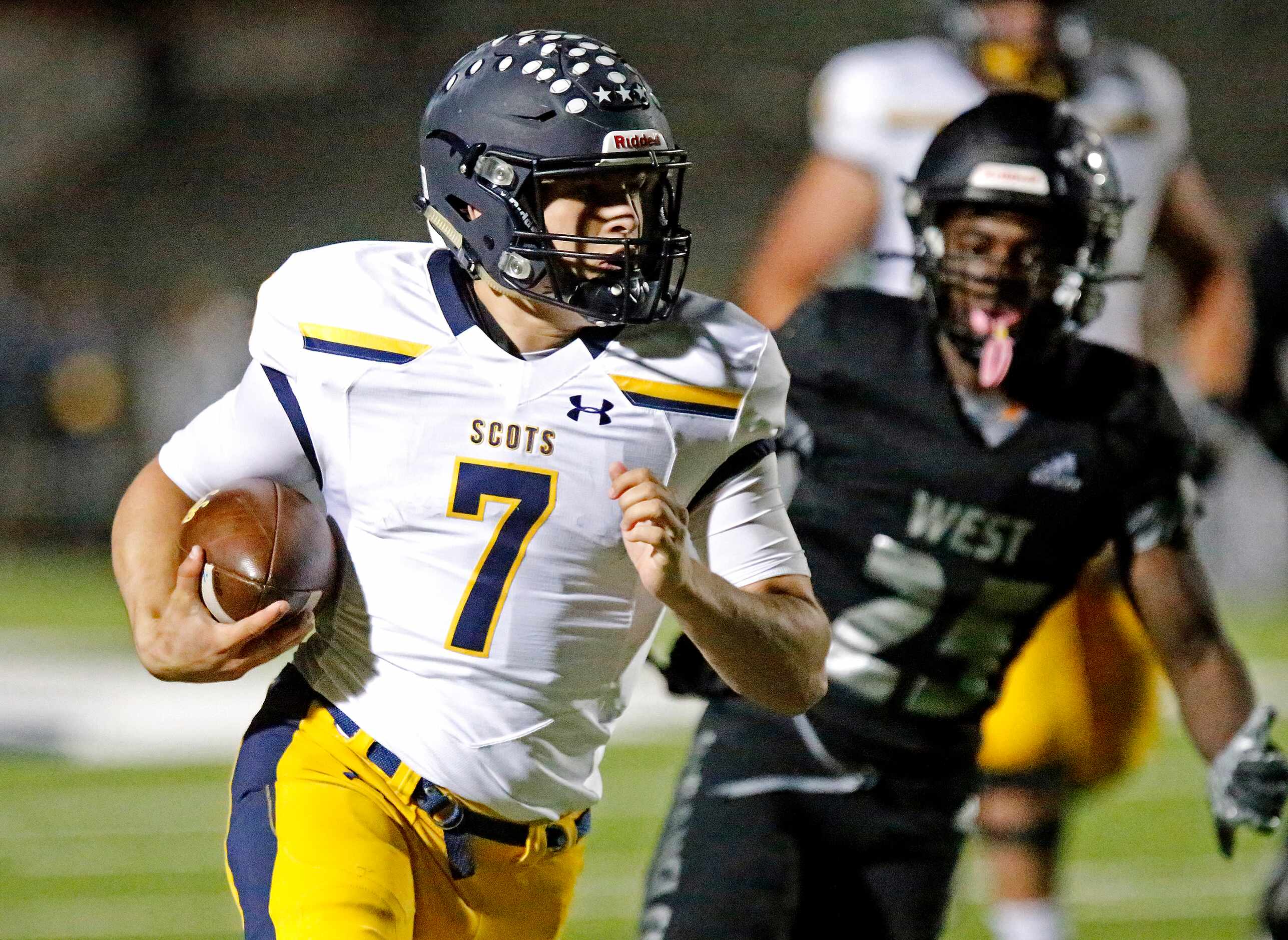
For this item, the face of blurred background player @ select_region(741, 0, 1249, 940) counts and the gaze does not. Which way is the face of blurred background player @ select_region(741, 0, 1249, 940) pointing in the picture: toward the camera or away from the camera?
toward the camera

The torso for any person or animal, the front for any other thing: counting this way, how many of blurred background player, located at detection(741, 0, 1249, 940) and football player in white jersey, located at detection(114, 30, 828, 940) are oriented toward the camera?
2

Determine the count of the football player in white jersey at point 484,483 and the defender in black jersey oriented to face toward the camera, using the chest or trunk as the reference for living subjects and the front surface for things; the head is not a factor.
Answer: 2

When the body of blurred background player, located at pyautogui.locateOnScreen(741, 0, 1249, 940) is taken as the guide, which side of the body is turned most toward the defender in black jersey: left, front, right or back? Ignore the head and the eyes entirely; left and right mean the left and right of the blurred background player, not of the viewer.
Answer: front

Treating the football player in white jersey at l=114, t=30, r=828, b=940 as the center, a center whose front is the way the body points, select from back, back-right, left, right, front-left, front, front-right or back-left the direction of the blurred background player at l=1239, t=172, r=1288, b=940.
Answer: back-left

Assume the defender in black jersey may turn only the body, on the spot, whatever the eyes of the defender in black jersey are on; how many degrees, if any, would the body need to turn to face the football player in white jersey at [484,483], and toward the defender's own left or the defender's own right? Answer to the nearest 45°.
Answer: approximately 45° to the defender's own right

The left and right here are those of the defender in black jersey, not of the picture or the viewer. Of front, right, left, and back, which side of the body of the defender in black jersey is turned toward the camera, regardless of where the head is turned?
front

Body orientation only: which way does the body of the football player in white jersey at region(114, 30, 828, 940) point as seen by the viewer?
toward the camera

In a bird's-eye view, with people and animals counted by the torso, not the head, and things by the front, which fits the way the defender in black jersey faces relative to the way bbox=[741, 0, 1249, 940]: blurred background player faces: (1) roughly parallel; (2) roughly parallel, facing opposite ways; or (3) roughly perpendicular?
roughly parallel

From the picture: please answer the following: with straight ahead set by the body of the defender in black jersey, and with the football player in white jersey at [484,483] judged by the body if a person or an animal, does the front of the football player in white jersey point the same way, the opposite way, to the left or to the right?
the same way

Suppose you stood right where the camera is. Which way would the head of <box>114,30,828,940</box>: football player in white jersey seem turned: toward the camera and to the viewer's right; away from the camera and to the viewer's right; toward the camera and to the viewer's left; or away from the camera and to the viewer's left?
toward the camera and to the viewer's right

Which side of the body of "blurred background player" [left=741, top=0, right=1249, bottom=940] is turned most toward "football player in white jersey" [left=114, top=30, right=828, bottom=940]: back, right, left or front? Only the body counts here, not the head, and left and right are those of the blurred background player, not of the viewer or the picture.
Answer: front

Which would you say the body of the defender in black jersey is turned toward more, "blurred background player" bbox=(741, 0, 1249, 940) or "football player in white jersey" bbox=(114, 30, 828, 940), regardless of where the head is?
the football player in white jersey
